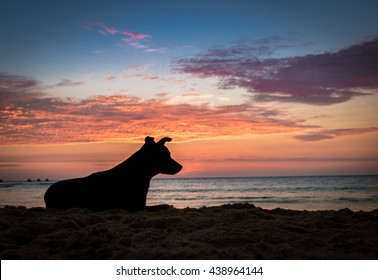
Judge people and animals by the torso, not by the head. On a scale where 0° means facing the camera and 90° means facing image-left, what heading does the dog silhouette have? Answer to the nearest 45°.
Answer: approximately 270°
